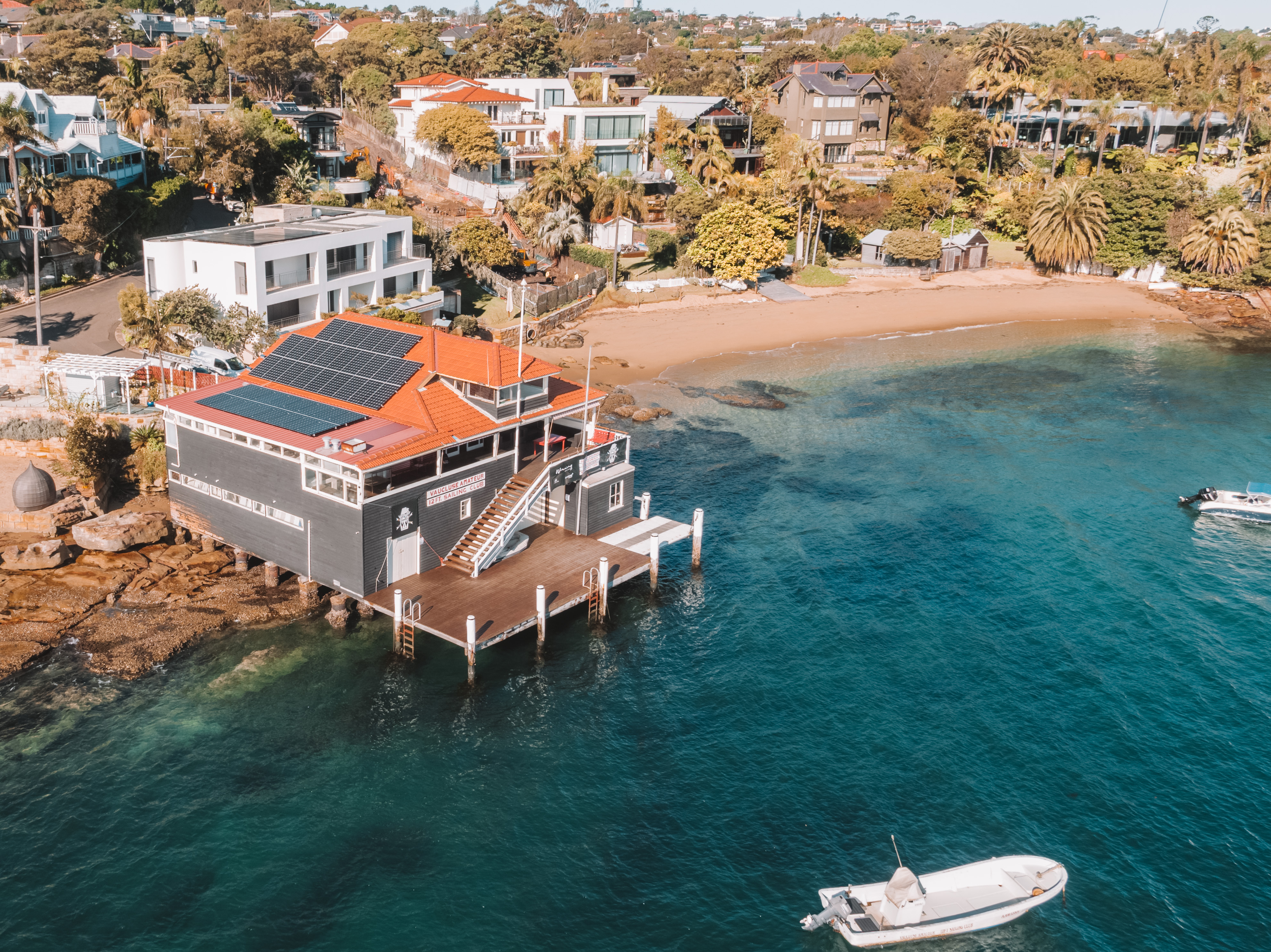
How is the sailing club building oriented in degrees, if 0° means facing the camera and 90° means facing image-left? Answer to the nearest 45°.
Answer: approximately 315°

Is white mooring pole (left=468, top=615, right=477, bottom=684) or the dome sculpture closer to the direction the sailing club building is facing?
the white mooring pole

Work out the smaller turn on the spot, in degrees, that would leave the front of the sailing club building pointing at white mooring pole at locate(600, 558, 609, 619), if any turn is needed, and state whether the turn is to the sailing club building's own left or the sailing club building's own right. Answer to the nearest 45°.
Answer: approximately 45° to the sailing club building's own left

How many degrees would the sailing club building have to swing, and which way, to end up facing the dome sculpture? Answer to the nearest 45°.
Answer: approximately 135° to its right

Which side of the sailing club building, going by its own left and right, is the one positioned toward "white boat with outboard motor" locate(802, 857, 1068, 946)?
front

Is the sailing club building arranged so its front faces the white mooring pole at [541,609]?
yes
